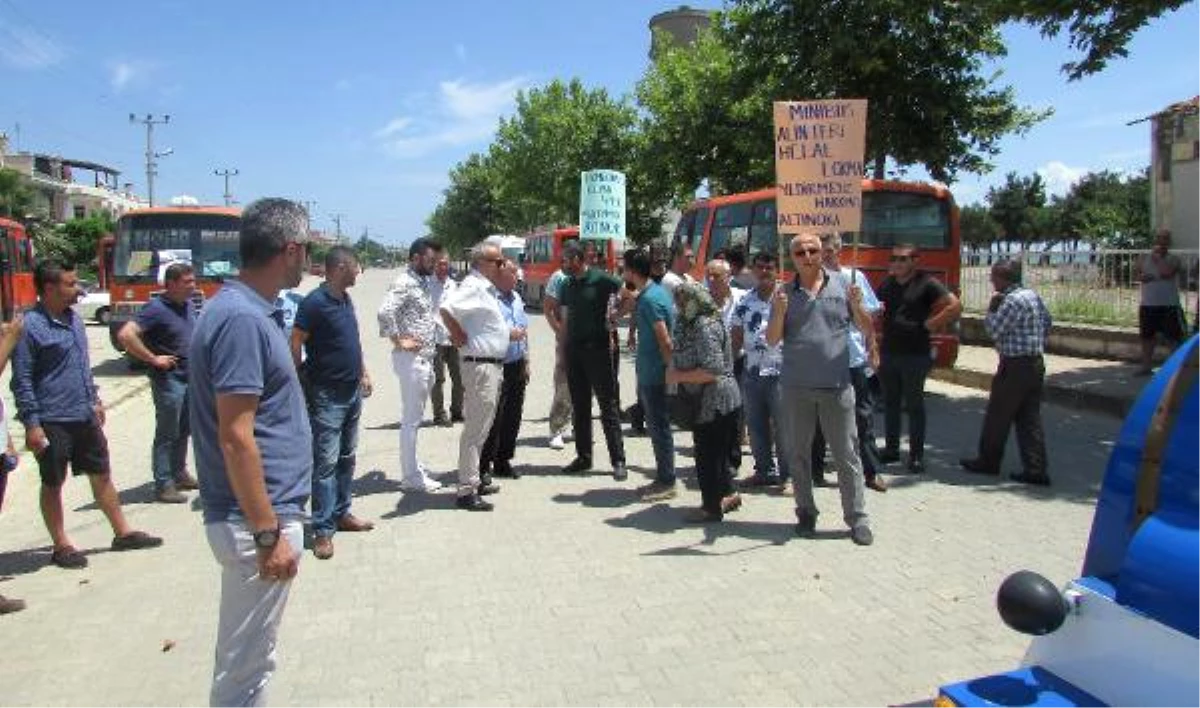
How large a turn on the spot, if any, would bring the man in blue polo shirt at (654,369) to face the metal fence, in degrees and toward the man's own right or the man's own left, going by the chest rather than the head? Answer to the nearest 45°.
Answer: approximately 135° to the man's own right

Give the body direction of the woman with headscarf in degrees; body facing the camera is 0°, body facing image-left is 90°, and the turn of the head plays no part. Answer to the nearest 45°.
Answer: approximately 90°

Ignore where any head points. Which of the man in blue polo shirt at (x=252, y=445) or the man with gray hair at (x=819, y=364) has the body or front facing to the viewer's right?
the man in blue polo shirt

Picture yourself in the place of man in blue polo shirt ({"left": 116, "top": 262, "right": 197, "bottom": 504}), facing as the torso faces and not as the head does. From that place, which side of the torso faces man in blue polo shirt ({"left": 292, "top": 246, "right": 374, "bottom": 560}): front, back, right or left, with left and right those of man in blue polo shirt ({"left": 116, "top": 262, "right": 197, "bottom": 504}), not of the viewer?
front

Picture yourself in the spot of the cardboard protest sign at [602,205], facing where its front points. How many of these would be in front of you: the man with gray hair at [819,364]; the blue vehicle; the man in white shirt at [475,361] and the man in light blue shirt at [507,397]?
4

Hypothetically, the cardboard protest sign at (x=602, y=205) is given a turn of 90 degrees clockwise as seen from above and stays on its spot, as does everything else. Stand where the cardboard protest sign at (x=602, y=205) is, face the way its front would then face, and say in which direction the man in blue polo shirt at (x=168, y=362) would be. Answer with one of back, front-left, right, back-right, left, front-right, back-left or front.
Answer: front-left

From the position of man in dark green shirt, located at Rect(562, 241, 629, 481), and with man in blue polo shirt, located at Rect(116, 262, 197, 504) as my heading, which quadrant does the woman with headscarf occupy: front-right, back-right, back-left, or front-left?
back-left

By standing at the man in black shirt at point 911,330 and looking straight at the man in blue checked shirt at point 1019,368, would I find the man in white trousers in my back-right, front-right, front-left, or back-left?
back-right

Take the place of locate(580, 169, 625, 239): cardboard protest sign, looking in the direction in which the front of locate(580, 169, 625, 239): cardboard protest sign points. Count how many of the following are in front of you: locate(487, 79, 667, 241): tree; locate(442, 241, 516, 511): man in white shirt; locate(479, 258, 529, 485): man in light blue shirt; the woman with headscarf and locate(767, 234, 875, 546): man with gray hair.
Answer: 4

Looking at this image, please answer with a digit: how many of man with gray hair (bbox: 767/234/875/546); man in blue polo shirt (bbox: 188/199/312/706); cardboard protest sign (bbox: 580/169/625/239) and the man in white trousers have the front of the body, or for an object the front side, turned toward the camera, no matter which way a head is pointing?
2

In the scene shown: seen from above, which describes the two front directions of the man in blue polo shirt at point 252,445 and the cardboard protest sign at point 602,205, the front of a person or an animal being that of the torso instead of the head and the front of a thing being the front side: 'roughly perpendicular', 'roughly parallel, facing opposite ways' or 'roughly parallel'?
roughly perpendicular

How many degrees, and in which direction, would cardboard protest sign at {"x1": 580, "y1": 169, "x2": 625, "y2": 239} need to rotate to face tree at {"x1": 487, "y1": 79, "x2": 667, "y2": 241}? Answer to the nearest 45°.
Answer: approximately 180°

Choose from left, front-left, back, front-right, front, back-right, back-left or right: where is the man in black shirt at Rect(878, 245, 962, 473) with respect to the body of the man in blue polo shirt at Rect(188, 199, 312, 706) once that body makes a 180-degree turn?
back-right

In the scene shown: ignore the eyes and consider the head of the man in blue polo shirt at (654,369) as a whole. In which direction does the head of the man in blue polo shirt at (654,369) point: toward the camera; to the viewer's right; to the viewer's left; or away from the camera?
to the viewer's left

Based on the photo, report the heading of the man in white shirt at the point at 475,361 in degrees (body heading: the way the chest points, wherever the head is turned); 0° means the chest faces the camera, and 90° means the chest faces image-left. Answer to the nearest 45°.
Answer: approximately 270°

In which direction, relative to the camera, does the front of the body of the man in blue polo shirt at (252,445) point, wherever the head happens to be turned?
to the viewer's right

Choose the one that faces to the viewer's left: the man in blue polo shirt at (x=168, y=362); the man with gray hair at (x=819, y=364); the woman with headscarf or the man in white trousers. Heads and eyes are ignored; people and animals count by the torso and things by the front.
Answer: the woman with headscarf

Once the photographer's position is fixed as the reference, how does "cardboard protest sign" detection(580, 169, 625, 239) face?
facing the viewer

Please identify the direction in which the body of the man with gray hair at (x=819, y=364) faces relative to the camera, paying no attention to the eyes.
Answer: toward the camera

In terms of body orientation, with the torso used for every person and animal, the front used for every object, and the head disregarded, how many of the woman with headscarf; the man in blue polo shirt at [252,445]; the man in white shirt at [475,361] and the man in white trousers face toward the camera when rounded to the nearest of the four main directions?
0

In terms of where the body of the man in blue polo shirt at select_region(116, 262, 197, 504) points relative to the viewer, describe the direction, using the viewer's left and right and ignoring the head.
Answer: facing the viewer and to the right of the viewer

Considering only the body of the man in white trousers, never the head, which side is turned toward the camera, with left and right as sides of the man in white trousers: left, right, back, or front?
right
